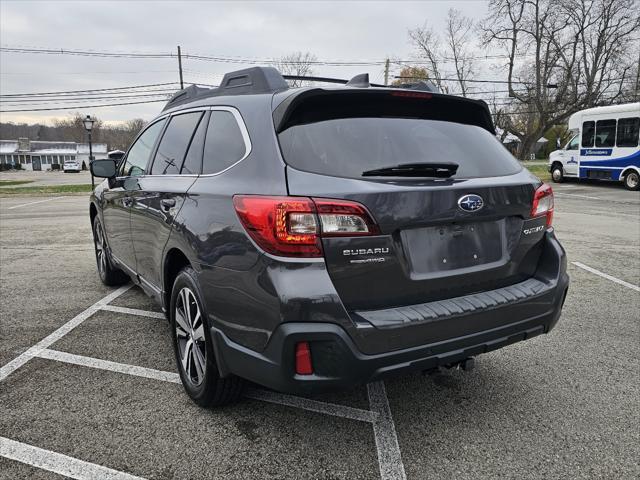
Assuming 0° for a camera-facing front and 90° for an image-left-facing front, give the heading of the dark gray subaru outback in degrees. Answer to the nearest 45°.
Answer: approximately 135°

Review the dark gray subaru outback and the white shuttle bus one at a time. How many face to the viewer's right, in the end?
0

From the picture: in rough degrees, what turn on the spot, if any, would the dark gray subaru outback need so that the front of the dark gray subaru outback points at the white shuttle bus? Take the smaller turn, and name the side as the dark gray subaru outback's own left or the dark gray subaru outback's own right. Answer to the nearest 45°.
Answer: approximately 90° to the dark gray subaru outback's own right

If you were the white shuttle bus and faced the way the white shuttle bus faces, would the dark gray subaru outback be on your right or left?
on your left
